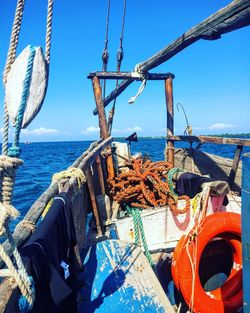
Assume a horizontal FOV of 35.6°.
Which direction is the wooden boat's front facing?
away from the camera
